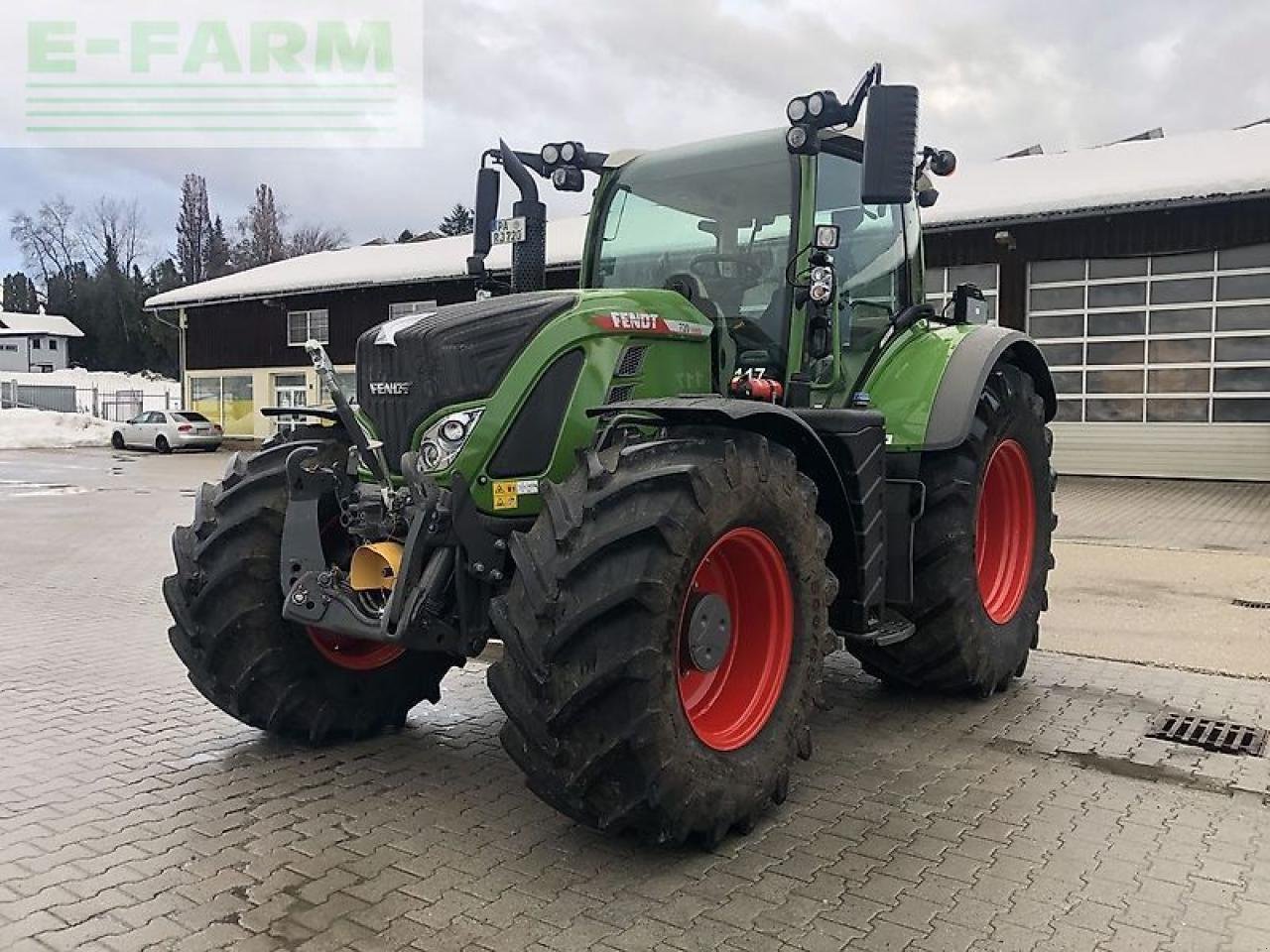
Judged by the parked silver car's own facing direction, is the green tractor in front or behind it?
behind

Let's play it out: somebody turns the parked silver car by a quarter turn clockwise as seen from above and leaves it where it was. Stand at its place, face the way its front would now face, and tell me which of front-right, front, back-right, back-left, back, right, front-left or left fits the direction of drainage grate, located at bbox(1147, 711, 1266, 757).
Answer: back-right

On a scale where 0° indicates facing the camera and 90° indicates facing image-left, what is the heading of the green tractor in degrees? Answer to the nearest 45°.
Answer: approximately 45°

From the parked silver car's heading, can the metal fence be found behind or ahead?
ahead

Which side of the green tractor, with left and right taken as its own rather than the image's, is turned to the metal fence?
right

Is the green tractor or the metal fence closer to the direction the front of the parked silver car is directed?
the metal fence

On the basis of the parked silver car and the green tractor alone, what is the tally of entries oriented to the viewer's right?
0

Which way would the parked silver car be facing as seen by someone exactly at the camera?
facing away from the viewer and to the left of the viewer

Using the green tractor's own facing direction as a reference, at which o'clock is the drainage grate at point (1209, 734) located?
The drainage grate is roughly at 7 o'clock from the green tractor.
